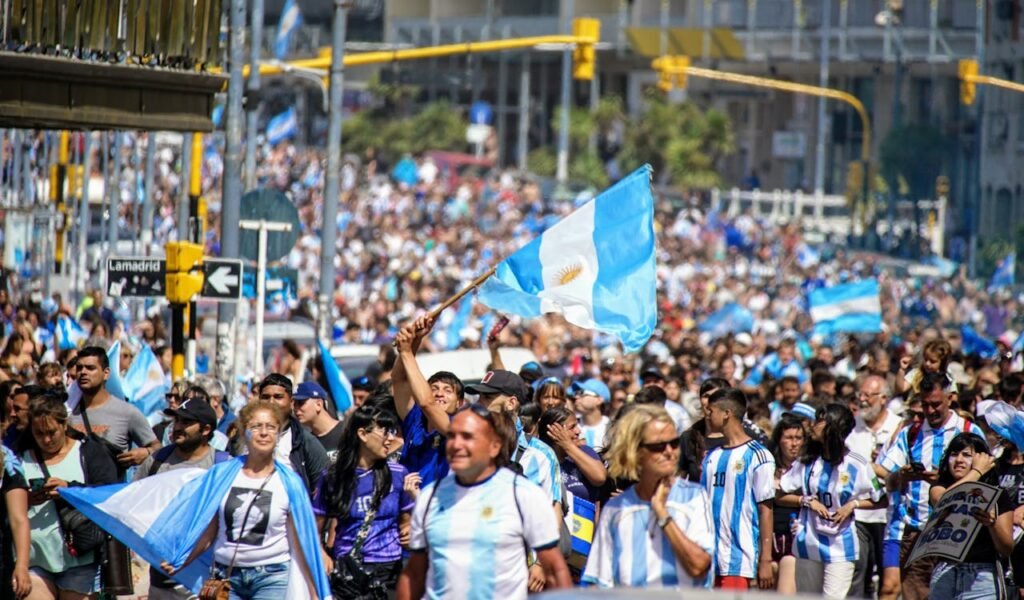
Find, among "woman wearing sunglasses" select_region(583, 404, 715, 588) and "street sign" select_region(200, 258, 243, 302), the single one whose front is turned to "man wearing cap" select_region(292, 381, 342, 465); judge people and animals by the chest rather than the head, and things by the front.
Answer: the street sign

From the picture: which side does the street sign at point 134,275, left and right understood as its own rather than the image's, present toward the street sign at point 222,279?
left

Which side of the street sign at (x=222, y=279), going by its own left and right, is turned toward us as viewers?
front

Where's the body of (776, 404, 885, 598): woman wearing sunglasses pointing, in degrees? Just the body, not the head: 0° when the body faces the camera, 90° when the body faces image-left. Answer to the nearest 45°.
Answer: approximately 0°

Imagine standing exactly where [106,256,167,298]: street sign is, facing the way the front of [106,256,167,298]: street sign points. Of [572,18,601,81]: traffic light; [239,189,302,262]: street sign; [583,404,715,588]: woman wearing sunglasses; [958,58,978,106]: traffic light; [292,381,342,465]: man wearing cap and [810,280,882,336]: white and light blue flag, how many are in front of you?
2

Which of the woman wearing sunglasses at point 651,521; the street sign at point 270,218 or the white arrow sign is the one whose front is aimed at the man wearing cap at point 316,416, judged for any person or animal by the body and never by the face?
the white arrow sign

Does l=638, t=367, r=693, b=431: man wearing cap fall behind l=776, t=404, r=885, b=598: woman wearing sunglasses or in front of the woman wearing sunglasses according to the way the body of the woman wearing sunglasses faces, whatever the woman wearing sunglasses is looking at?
behind

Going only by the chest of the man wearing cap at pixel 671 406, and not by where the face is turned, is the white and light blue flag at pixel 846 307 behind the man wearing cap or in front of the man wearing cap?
behind

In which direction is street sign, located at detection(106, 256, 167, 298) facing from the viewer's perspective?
toward the camera

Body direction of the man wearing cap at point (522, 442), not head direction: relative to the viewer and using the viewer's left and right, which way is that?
facing the viewer and to the left of the viewer

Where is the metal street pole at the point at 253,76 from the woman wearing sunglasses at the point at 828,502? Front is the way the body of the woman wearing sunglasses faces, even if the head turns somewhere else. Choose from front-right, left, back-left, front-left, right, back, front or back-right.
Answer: back-right

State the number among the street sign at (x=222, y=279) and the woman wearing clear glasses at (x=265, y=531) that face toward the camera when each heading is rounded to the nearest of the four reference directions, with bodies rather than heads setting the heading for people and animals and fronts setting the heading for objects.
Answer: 2

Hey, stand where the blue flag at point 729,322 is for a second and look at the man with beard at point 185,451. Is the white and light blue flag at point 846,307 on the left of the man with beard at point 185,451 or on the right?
left

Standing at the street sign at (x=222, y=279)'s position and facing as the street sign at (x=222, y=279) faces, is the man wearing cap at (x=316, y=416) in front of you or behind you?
in front

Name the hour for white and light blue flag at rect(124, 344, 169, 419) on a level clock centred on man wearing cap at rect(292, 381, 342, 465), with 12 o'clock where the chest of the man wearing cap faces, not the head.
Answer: The white and light blue flag is roughly at 4 o'clock from the man wearing cap.

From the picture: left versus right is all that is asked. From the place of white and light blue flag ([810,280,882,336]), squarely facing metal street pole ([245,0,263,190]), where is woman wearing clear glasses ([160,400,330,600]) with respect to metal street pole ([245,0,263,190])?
left

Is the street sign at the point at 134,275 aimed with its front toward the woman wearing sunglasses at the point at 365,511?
yes

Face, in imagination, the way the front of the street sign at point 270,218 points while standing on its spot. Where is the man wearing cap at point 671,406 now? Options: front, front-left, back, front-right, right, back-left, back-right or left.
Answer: back-right
